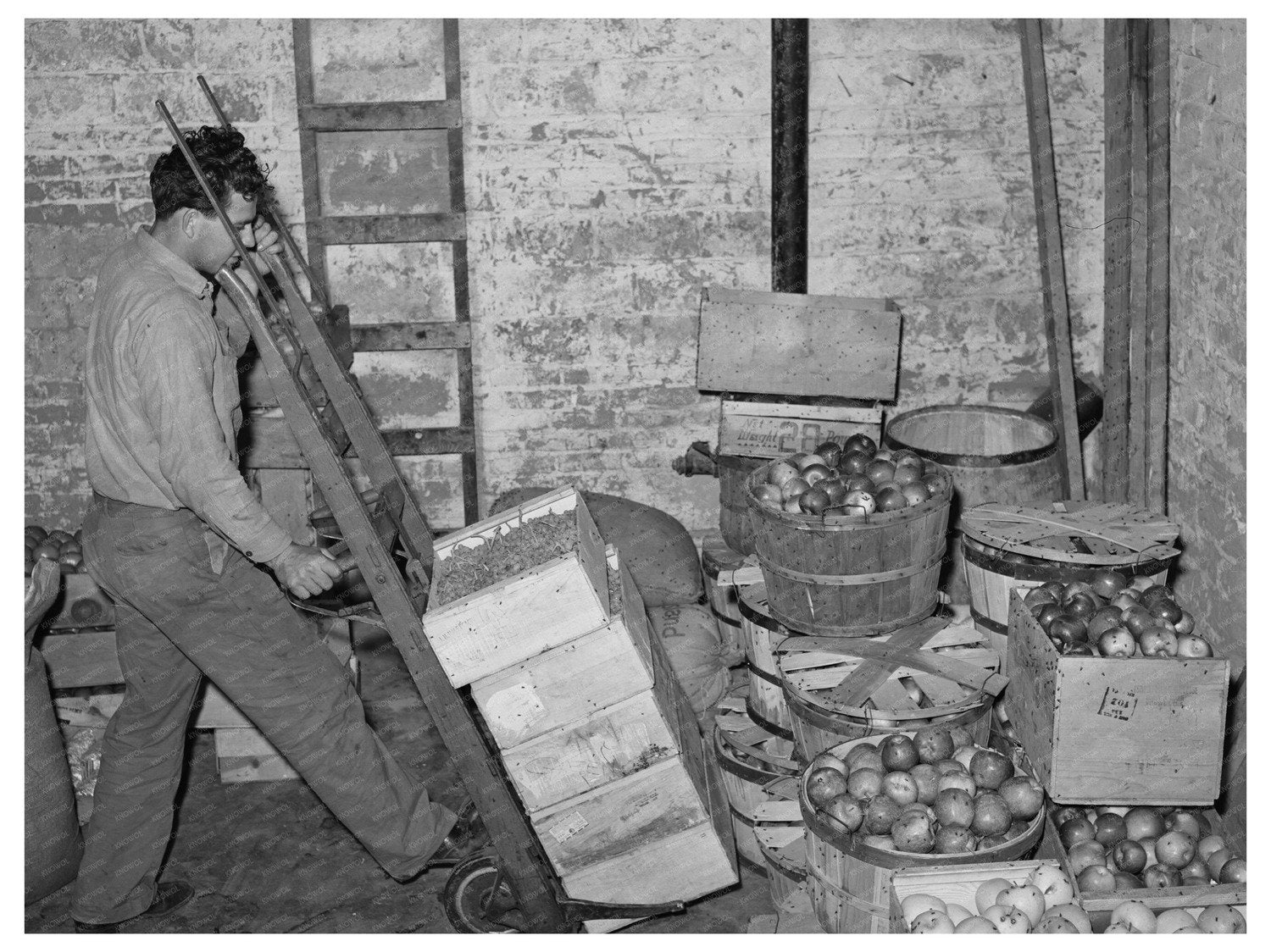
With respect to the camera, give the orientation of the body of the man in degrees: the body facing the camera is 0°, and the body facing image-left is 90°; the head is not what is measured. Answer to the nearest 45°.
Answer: approximately 270°

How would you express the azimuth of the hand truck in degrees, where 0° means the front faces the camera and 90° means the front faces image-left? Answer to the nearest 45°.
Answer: approximately 270°

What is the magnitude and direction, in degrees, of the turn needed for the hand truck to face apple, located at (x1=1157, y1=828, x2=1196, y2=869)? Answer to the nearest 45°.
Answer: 0° — it already faces it

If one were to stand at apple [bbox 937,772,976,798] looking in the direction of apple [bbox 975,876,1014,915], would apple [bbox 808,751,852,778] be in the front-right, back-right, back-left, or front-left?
back-right

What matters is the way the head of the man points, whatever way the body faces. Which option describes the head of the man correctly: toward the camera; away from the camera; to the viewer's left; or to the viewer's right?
to the viewer's right

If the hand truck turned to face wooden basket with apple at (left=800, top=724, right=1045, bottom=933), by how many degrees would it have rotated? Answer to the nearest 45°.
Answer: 0° — it already faces it

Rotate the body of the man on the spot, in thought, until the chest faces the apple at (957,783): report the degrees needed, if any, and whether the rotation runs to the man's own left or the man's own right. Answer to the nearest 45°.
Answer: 0° — they already face it
